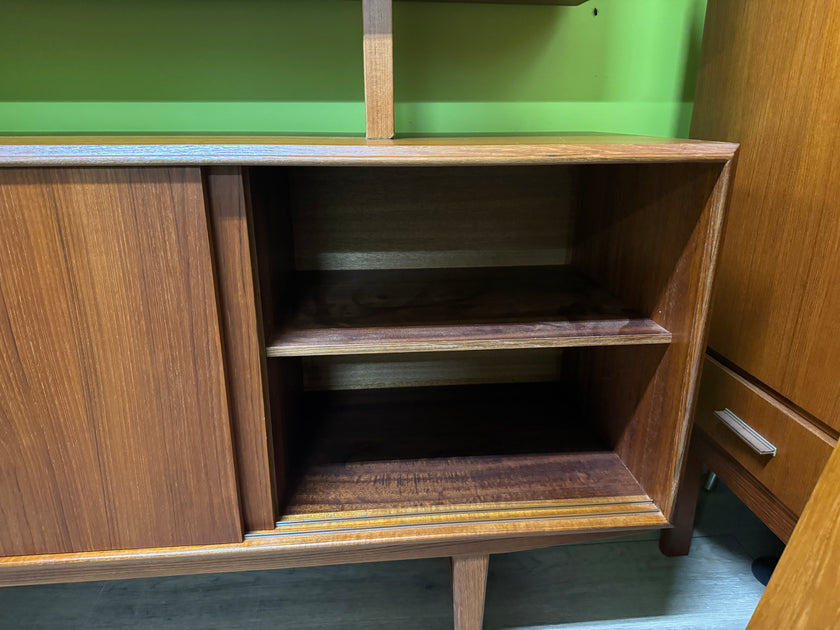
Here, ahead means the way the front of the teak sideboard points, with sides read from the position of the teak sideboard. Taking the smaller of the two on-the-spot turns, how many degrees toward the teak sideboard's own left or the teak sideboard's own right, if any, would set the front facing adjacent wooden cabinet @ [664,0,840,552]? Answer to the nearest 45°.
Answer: approximately 90° to the teak sideboard's own left

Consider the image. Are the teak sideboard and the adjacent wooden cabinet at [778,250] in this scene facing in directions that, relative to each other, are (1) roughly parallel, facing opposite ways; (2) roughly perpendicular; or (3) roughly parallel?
roughly perpendicular

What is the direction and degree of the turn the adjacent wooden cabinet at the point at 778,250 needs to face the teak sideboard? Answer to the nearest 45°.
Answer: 0° — it already faces it

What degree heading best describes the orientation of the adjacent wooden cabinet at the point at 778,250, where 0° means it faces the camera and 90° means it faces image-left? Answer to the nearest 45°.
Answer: approximately 45°

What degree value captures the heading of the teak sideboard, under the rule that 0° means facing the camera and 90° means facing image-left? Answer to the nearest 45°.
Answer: approximately 0°
